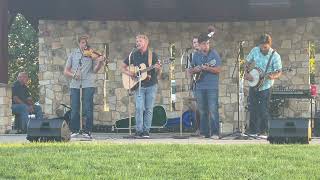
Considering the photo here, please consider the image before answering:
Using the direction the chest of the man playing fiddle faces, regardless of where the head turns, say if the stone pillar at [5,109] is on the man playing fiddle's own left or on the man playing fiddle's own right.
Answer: on the man playing fiddle's own right

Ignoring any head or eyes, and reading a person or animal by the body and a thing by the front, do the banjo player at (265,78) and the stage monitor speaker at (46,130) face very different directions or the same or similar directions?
very different directions

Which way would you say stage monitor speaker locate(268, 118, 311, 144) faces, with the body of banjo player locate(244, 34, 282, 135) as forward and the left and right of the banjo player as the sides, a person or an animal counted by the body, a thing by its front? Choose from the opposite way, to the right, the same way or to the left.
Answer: the opposite way

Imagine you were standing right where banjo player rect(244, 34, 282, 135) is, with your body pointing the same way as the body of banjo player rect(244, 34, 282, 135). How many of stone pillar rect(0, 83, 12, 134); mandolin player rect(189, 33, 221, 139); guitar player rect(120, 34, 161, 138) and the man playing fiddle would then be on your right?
4

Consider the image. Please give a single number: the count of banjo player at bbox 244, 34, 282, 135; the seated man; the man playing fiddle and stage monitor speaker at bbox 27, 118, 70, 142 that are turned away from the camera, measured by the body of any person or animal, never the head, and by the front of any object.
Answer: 1

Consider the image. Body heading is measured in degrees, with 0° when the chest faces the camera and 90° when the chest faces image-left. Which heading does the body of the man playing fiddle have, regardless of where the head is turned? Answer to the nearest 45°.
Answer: approximately 0°

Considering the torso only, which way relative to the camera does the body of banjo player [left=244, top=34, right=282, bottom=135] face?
toward the camera

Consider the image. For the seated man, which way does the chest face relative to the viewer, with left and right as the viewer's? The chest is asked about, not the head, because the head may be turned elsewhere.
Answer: facing the viewer and to the right of the viewer

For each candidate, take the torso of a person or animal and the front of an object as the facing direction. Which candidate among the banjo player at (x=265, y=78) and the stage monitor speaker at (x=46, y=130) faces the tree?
the stage monitor speaker

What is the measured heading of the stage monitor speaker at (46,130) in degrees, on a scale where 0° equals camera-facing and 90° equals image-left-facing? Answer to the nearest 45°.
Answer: approximately 180°

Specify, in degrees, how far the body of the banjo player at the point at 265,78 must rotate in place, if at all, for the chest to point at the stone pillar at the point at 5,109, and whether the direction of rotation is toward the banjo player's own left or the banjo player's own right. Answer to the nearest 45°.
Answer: approximately 90° to the banjo player's own right

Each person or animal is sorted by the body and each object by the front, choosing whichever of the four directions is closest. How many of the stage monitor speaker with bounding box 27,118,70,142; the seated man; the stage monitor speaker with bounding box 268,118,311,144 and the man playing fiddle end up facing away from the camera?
2

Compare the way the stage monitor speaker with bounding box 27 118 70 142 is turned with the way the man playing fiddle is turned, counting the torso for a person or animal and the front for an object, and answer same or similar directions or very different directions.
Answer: very different directions

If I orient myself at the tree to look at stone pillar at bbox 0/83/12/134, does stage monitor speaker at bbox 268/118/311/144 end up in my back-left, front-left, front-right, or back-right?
front-left

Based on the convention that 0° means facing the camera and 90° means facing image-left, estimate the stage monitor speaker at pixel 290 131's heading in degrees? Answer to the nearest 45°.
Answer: approximately 180°

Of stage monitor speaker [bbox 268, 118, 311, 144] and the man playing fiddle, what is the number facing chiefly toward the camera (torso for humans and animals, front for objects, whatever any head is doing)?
1

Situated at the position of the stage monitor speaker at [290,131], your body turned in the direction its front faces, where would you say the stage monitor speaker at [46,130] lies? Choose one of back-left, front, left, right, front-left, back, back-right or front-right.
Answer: left
